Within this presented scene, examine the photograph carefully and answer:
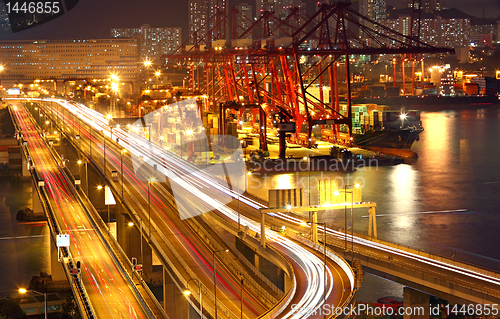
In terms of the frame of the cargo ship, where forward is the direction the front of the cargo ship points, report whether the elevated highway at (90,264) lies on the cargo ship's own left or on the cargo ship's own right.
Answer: on the cargo ship's own right

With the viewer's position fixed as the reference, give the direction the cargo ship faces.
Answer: facing the viewer and to the right of the viewer

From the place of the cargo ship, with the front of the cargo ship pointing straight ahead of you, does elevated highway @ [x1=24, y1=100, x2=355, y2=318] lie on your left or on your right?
on your right
